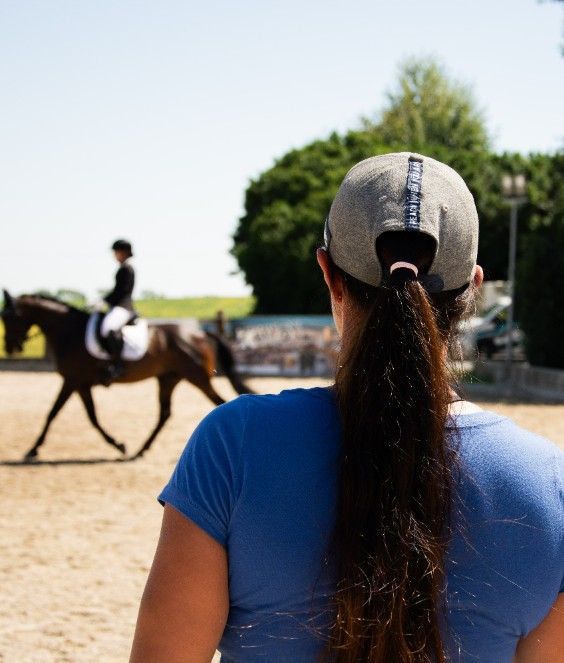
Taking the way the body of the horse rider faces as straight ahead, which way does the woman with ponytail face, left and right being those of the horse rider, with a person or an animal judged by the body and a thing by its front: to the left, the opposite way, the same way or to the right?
to the right

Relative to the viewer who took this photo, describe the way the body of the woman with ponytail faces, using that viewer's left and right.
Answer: facing away from the viewer

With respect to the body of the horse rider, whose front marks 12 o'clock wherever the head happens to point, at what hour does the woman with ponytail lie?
The woman with ponytail is roughly at 9 o'clock from the horse rider.

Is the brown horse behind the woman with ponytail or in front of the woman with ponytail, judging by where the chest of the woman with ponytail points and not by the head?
in front

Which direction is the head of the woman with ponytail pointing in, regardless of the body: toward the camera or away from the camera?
away from the camera

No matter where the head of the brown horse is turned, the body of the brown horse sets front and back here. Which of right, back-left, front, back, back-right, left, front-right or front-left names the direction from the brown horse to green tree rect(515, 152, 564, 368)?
back-right

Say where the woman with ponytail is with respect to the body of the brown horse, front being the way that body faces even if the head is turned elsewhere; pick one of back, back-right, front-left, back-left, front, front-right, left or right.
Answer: left

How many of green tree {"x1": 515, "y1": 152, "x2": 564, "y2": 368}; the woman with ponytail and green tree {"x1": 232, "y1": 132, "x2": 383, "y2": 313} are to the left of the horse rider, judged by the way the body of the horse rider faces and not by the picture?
1

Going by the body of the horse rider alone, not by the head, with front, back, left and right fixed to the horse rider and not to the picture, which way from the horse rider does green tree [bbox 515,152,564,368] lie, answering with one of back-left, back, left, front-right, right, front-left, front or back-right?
back-right

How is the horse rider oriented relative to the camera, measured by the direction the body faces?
to the viewer's left

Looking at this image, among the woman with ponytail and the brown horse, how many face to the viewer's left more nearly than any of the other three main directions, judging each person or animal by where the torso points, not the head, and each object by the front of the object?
1

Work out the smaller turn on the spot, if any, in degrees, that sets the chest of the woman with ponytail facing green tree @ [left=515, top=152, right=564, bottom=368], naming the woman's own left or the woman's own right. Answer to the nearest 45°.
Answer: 0° — they already face it

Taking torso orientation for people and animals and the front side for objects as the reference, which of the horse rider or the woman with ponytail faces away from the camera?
the woman with ponytail

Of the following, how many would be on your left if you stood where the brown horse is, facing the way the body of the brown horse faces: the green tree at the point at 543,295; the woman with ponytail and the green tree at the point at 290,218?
1

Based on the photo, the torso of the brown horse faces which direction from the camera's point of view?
to the viewer's left

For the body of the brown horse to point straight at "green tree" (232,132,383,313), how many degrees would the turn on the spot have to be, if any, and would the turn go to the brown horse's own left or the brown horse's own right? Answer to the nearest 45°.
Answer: approximately 90° to the brown horse's own right

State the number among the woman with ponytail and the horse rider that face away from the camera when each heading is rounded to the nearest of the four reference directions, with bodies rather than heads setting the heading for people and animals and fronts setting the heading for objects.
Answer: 1

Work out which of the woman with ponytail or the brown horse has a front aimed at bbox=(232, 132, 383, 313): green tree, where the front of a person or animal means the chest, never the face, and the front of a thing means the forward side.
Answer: the woman with ponytail
